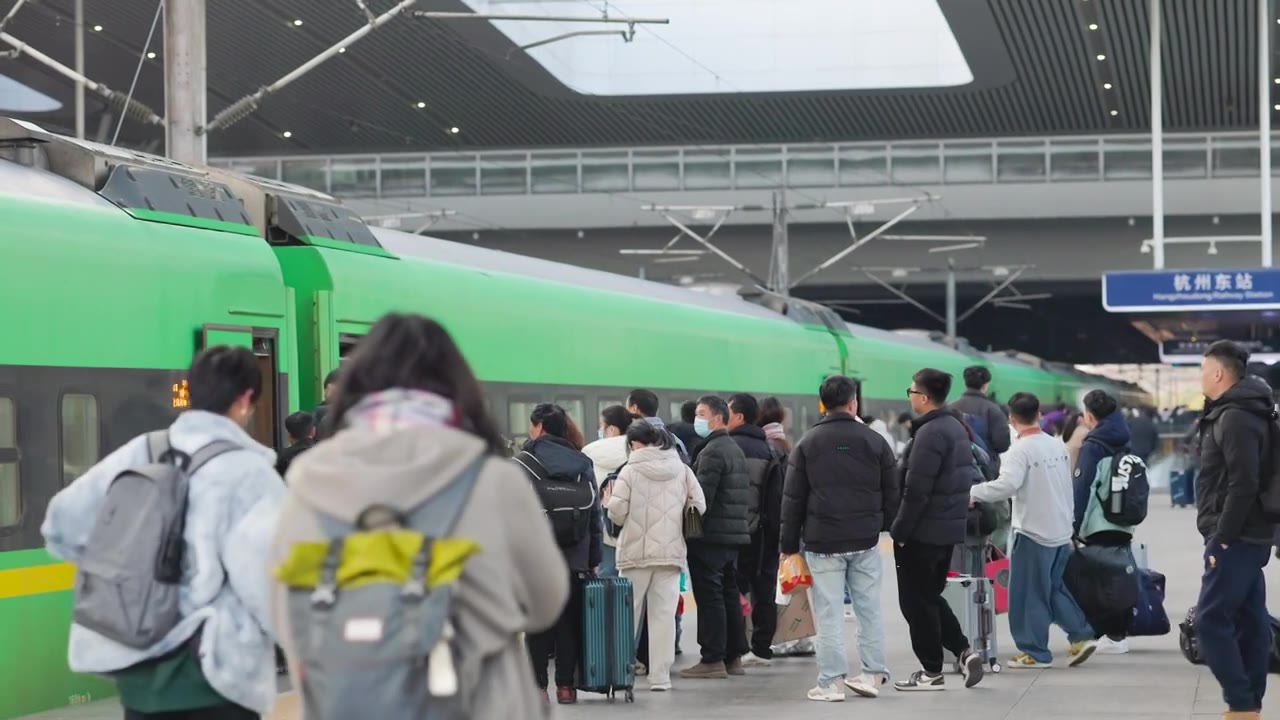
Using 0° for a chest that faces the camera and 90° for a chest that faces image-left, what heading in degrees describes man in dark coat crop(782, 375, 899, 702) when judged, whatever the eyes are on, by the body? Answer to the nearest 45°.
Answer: approximately 180°

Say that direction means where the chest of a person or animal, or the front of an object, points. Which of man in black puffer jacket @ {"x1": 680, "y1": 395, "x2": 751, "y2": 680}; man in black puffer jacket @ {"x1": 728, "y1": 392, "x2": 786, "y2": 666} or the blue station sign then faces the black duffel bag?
the blue station sign

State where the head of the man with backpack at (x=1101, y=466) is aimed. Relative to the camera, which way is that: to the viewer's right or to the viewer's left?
to the viewer's left

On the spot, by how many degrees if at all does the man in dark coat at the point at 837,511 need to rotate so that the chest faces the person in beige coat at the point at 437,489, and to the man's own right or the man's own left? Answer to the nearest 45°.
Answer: approximately 180°

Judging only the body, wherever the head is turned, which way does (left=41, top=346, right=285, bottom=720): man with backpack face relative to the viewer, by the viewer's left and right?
facing away from the viewer and to the right of the viewer

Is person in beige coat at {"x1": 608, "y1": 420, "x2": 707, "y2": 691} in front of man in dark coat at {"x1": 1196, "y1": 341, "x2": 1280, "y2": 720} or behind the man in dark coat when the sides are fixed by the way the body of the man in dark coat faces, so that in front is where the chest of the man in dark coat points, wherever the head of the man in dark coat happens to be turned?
in front

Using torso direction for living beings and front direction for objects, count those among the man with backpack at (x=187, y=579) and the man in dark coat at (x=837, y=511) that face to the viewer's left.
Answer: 0

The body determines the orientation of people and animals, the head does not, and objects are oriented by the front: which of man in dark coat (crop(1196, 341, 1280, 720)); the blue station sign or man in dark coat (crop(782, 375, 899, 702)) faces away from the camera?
man in dark coat (crop(782, 375, 899, 702))

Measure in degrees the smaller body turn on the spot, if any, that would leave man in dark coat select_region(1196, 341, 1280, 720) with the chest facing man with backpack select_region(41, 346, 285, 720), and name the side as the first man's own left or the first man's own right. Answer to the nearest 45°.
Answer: approximately 45° to the first man's own left

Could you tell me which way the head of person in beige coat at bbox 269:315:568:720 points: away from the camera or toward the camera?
away from the camera

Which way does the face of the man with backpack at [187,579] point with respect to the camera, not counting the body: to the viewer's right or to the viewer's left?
to the viewer's right

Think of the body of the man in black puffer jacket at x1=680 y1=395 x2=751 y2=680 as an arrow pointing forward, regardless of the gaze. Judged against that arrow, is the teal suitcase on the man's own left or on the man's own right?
on the man's own left

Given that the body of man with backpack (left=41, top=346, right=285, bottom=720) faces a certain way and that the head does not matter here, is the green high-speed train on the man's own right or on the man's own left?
on the man's own left
